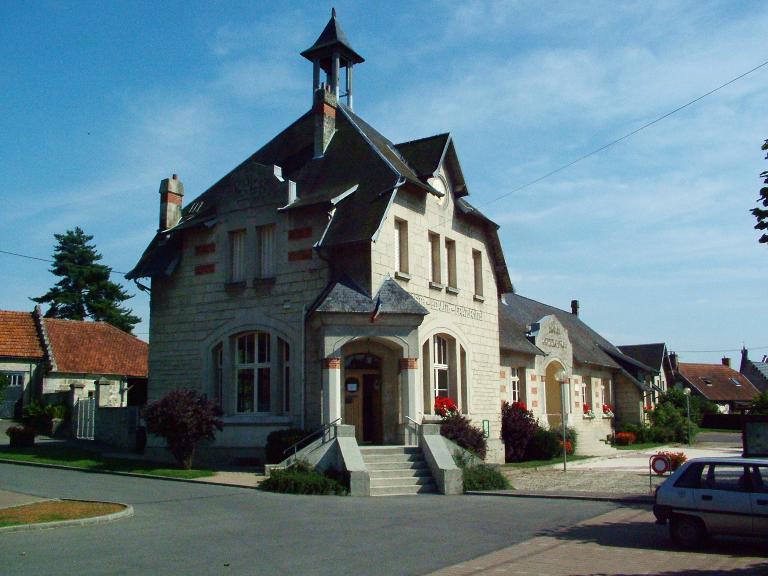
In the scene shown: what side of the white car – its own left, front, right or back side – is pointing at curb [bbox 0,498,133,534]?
back

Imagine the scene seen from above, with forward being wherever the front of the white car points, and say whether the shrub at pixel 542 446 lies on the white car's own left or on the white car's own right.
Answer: on the white car's own left

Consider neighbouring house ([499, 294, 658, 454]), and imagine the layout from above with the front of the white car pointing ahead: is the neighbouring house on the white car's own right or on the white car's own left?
on the white car's own left

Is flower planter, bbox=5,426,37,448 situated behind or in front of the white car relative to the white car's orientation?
behind

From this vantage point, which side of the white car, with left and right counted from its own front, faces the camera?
right

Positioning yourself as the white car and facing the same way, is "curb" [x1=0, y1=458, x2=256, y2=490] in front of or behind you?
behind

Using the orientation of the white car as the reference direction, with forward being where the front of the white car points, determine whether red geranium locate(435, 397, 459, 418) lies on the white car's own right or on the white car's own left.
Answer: on the white car's own left

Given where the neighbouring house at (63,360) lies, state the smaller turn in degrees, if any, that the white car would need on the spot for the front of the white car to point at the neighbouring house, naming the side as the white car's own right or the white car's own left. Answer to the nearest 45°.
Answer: approximately 135° to the white car's own left

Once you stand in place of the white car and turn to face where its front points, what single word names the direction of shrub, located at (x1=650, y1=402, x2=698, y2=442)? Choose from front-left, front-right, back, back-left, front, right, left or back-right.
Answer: left
